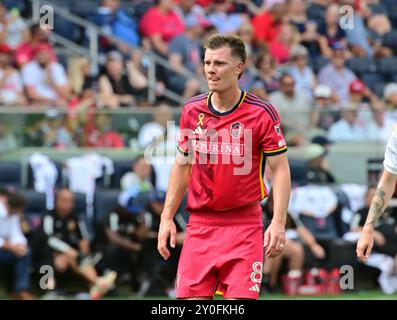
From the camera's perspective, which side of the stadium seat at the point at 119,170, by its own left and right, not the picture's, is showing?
front

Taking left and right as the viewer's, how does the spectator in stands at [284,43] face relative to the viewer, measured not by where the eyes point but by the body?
facing the viewer and to the left of the viewer

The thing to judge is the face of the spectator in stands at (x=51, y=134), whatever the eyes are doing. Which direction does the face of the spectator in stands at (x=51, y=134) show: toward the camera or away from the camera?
toward the camera

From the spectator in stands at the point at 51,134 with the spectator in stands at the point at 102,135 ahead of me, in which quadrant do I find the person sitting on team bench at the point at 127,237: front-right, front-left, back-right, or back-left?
front-right

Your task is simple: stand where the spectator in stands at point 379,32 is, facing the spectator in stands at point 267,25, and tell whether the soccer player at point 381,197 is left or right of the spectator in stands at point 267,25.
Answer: left

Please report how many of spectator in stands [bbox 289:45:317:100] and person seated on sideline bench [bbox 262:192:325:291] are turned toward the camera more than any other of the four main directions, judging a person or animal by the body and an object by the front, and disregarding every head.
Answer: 2

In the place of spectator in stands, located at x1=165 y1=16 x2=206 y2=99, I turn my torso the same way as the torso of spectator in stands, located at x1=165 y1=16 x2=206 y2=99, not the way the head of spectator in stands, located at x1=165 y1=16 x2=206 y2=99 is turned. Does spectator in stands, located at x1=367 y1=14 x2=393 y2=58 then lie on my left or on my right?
on my left

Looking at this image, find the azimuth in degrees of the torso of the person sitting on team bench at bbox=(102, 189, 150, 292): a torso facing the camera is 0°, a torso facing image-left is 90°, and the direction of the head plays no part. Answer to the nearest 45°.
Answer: approximately 315°

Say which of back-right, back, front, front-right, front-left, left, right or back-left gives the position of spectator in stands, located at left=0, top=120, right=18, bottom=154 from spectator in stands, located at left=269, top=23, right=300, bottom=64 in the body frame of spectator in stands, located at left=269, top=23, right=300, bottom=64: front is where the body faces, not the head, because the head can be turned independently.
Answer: front

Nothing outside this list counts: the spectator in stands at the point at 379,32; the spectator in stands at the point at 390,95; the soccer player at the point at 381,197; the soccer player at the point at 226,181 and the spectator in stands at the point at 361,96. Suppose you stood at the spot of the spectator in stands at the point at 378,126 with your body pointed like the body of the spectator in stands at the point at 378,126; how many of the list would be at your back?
3

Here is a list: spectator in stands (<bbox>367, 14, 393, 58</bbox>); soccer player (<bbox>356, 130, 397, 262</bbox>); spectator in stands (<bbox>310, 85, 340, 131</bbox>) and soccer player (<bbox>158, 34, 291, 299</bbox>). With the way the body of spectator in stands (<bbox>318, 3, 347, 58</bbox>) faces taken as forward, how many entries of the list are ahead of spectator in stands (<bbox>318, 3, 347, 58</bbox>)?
3

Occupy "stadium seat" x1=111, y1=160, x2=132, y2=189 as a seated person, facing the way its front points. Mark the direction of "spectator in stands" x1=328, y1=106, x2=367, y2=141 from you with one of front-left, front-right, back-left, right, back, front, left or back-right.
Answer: left

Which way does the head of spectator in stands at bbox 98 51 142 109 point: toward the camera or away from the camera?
toward the camera

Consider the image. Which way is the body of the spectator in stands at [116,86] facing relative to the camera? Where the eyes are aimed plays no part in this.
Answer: toward the camera

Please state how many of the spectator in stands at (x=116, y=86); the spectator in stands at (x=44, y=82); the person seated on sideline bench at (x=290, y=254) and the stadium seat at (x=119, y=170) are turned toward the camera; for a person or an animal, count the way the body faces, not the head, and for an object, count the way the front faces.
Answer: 4

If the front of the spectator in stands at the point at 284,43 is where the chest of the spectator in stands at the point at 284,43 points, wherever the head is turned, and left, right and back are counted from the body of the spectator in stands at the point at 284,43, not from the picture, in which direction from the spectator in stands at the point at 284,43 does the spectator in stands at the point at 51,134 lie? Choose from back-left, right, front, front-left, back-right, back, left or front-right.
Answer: front

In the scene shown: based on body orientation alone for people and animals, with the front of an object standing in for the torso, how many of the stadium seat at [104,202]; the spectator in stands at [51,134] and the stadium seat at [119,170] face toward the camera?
3

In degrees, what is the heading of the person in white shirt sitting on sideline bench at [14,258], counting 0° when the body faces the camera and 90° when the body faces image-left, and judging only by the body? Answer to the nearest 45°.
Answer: approximately 315°
